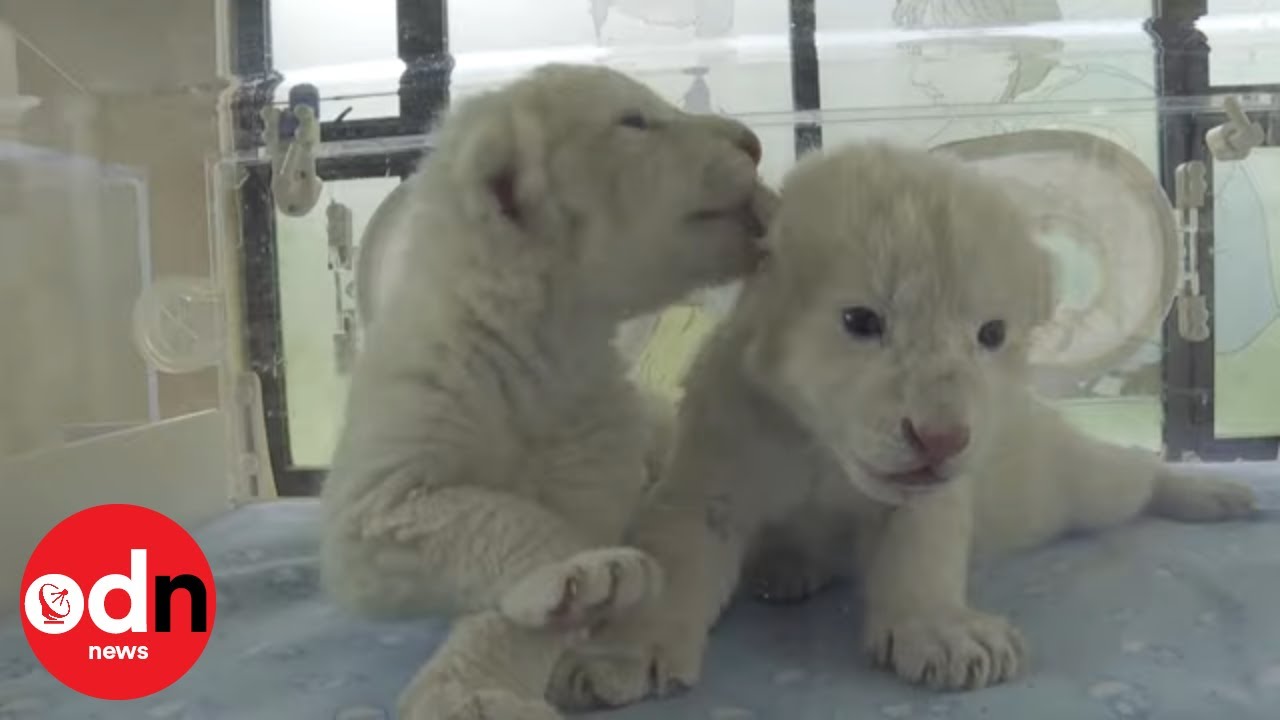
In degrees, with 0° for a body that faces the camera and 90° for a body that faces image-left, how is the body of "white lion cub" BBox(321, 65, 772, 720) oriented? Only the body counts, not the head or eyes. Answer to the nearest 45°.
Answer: approximately 270°
